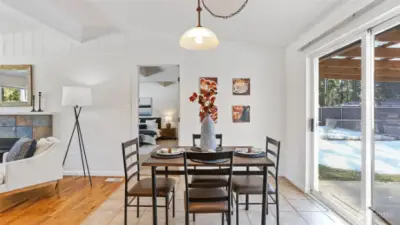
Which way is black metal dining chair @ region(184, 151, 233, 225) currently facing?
away from the camera

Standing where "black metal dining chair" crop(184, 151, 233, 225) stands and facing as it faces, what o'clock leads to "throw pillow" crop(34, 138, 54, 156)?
The throw pillow is roughly at 10 o'clock from the black metal dining chair.

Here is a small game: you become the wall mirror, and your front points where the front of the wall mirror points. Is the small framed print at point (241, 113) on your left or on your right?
on your left

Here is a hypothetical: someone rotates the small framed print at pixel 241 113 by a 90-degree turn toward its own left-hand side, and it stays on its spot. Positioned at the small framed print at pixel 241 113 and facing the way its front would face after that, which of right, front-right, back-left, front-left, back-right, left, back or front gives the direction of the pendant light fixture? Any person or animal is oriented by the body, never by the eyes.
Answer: right

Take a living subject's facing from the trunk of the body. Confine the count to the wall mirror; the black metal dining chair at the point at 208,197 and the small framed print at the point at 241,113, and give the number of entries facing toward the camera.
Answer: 2

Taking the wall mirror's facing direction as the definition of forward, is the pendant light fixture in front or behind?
in front

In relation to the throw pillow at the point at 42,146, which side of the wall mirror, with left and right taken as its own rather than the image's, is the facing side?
front

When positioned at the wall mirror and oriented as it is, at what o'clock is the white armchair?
The white armchair is roughly at 12 o'clock from the wall mirror.

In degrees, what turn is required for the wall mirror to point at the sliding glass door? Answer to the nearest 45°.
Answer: approximately 45° to its left

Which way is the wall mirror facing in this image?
toward the camera

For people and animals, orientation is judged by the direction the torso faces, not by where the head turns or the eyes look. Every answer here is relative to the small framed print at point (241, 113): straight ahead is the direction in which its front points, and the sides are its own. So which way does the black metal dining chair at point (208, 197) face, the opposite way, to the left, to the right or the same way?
the opposite way

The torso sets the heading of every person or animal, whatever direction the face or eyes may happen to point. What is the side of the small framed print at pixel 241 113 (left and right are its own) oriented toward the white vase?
front

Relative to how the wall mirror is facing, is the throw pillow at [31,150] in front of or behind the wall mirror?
in front

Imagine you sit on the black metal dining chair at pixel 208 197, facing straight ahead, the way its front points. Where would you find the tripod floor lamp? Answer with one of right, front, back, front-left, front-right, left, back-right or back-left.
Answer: front-left
